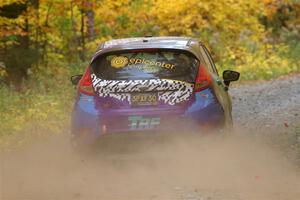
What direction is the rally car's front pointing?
away from the camera
